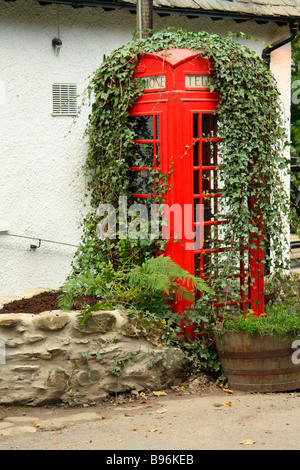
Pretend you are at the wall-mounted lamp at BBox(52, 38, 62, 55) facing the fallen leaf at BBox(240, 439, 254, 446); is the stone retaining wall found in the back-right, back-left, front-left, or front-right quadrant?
front-right

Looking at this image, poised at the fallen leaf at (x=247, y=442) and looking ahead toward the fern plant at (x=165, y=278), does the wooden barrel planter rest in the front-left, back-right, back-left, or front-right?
front-right
